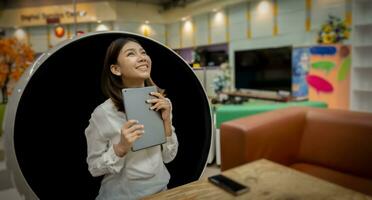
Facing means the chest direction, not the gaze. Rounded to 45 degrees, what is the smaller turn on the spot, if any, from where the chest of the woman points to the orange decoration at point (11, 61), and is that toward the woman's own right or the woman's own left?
approximately 180°

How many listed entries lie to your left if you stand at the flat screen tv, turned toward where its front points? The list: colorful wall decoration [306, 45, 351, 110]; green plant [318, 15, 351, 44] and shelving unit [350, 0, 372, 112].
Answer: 3

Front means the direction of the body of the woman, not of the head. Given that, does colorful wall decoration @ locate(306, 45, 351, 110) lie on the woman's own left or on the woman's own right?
on the woman's own left

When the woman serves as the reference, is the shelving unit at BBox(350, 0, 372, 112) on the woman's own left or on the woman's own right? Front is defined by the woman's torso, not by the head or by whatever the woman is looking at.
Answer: on the woman's own left

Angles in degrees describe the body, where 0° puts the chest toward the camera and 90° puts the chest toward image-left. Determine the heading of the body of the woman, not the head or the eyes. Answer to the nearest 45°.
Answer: approximately 315°

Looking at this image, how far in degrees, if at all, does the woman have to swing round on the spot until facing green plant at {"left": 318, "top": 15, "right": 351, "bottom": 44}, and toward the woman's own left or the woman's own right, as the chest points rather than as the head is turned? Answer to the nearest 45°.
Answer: approximately 90° to the woman's own left

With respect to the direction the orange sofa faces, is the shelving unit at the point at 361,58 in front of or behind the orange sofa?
behind

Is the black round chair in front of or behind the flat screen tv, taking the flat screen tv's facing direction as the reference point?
in front

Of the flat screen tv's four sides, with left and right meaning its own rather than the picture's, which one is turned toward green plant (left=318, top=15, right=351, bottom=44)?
left

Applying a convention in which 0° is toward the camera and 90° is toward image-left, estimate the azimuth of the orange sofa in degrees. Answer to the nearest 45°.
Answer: approximately 45°

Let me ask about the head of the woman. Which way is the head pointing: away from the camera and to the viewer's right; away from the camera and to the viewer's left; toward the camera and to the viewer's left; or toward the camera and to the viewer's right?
toward the camera and to the viewer's right

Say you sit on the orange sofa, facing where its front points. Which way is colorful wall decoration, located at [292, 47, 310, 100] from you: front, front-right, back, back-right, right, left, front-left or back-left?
back-right

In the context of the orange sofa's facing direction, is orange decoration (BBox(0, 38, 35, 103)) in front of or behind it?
in front

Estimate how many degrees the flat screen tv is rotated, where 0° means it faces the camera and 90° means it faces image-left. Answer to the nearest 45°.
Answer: approximately 45°
